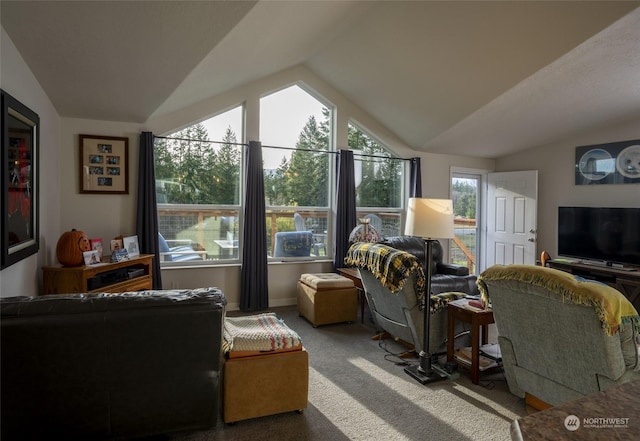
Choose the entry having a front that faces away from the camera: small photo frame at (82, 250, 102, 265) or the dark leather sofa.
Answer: the dark leather sofa

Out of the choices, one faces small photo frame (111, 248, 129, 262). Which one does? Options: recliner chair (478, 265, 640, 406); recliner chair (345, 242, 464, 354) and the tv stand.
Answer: the tv stand

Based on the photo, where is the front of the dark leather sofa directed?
away from the camera

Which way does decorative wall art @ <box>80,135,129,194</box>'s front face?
toward the camera

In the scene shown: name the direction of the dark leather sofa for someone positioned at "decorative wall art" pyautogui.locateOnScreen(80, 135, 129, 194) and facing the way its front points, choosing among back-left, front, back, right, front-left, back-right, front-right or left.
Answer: front

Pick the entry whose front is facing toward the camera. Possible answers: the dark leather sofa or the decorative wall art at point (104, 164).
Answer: the decorative wall art

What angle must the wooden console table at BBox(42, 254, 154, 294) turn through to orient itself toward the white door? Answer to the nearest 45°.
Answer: approximately 45° to its left

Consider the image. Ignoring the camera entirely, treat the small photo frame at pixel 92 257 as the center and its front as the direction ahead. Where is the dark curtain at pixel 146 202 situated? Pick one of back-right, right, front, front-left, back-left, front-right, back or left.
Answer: left

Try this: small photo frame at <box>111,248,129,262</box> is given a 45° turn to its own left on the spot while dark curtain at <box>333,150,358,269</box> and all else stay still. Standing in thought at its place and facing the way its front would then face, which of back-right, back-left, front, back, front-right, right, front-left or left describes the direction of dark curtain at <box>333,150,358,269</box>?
front

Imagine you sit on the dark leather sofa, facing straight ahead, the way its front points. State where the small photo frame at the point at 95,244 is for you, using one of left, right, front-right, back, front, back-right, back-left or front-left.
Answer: front

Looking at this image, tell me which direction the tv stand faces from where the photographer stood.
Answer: facing the viewer and to the left of the viewer

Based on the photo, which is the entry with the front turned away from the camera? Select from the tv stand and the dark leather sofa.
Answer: the dark leather sofa

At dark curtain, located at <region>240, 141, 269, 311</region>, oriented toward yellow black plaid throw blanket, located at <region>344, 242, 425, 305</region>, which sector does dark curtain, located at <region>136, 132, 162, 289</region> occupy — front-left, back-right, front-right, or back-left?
back-right

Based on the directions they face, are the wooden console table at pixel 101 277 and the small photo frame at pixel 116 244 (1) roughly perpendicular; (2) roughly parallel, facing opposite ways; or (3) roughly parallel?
roughly parallel

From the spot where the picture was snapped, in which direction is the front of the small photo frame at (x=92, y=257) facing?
facing the viewer and to the right of the viewer

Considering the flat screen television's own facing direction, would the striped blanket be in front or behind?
in front

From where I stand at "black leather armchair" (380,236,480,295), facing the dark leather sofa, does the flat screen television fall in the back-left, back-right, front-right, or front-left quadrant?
back-left
